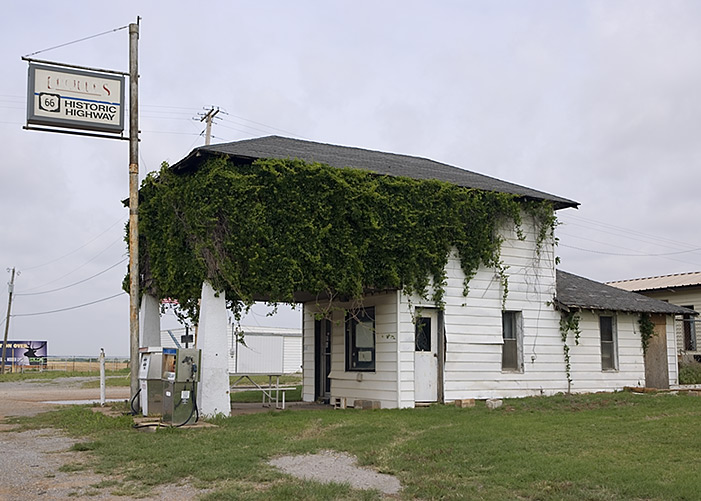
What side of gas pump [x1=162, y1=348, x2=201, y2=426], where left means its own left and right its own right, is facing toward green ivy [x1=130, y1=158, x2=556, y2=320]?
back

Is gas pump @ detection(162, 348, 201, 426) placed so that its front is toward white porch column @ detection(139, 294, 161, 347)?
no

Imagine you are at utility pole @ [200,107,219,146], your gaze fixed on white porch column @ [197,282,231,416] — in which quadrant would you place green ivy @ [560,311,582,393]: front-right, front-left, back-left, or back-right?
front-left

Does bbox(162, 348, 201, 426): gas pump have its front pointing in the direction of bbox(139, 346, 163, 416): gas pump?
no

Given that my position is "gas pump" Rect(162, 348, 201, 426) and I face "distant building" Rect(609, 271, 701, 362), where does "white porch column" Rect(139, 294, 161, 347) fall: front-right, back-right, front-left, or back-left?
front-left

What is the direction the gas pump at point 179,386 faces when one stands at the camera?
facing the viewer and to the left of the viewer

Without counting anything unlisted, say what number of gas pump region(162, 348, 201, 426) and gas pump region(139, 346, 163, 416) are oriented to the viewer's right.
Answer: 0

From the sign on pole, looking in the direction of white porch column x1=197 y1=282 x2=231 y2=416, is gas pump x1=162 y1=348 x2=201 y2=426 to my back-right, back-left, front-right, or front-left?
front-right

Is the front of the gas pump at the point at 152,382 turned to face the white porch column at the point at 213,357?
no

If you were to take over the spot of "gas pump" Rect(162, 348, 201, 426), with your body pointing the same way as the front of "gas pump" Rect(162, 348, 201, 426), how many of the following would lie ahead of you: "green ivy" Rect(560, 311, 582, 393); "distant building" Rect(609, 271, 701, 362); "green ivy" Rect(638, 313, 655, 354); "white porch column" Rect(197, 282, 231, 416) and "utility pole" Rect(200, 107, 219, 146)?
0

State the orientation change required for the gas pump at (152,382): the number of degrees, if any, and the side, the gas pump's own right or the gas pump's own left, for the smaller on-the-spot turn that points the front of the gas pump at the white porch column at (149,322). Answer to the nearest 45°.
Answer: approximately 135° to the gas pump's own right

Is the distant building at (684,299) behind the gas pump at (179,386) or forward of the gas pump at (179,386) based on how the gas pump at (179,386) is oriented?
behind

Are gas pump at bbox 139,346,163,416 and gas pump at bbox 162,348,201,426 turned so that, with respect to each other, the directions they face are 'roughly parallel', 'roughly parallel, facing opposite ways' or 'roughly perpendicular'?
roughly parallel

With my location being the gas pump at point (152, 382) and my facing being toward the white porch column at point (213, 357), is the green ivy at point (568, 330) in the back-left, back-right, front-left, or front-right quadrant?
front-left
